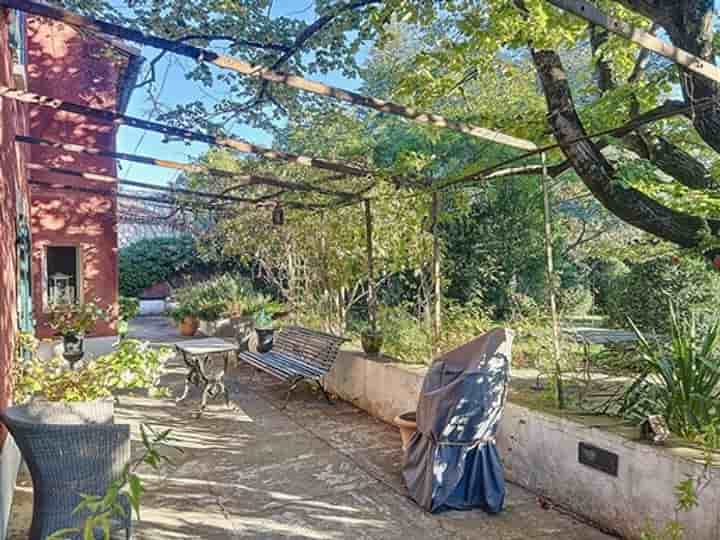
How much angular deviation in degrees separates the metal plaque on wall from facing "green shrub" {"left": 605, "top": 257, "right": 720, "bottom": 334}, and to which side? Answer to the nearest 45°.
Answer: approximately 135° to its right

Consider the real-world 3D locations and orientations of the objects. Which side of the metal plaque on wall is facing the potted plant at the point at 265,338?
right

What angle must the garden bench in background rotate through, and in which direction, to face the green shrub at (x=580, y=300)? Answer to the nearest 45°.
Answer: approximately 180°

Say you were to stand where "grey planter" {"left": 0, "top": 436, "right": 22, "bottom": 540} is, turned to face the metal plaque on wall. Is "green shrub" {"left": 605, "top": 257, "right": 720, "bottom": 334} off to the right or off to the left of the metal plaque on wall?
left

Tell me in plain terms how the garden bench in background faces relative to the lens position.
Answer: facing the viewer and to the left of the viewer

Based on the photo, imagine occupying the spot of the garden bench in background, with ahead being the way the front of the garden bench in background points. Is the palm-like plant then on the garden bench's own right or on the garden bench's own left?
on the garden bench's own left

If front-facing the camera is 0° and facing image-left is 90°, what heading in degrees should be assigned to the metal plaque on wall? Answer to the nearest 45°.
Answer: approximately 45°

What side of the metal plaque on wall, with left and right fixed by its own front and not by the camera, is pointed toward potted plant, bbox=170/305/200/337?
right

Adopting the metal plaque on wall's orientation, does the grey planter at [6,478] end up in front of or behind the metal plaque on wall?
in front

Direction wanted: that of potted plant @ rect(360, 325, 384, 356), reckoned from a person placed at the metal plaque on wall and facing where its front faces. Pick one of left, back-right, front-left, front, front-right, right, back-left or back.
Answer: right

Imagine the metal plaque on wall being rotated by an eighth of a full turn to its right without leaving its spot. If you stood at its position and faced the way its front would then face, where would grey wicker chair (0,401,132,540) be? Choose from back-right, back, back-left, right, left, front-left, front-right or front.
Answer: front-left

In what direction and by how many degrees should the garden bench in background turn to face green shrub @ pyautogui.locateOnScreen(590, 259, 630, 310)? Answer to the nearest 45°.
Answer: approximately 180°

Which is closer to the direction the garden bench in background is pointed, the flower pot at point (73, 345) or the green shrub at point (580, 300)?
the flower pot

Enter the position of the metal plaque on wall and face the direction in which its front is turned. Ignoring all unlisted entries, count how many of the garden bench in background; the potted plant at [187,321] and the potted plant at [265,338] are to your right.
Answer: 3

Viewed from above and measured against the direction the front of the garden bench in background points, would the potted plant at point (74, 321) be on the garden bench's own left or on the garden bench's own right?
on the garden bench's own right
